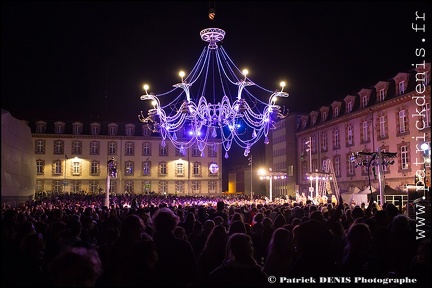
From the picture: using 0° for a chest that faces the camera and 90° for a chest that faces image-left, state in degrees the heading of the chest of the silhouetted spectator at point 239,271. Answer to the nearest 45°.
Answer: approximately 180°

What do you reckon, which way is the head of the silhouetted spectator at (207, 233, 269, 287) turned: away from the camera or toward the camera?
away from the camera

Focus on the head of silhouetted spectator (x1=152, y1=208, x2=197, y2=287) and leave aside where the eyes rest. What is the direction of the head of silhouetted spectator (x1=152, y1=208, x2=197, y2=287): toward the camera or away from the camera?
away from the camera
